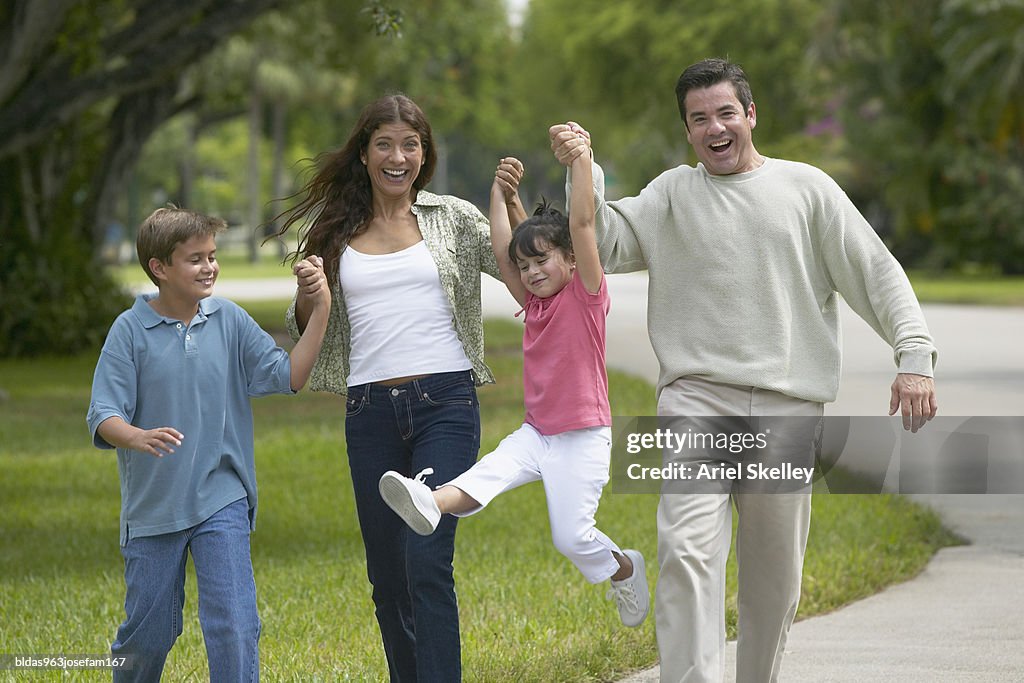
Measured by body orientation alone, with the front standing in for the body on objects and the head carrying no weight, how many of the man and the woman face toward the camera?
2

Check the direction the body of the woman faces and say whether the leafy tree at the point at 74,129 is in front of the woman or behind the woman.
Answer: behind

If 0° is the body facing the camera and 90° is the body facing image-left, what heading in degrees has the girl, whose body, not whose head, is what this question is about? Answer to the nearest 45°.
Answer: approximately 45°

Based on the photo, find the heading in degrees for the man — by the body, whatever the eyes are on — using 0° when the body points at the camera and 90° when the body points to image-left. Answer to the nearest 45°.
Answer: approximately 0°

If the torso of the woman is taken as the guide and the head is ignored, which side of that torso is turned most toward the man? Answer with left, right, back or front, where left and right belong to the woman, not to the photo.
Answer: left

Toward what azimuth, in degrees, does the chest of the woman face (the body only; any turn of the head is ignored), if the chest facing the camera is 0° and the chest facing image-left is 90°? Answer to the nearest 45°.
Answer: approximately 0°

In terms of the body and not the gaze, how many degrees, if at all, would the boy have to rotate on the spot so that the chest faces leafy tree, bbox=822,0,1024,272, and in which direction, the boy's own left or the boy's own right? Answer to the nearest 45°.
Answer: approximately 135° to the boy's own left

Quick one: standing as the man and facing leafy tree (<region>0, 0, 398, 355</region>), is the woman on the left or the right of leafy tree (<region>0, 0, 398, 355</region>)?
left

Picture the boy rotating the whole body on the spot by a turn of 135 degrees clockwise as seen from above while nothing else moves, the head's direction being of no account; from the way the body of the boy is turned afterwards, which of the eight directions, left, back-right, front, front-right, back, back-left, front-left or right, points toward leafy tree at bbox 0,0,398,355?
front-right
